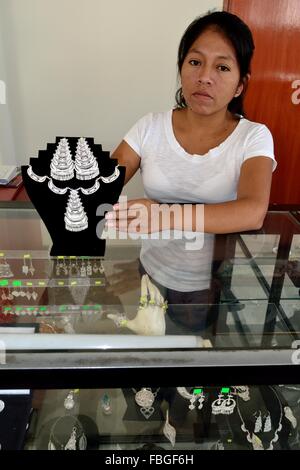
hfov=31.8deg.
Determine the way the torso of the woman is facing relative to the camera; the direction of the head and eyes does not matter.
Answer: toward the camera

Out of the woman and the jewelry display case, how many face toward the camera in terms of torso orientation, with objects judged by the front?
2

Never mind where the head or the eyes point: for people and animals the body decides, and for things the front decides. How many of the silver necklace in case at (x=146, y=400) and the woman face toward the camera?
2

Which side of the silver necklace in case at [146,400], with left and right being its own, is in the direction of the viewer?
front

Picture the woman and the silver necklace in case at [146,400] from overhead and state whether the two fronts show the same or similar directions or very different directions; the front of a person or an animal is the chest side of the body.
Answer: same or similar directions

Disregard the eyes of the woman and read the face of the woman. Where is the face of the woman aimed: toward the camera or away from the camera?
toward the camera
